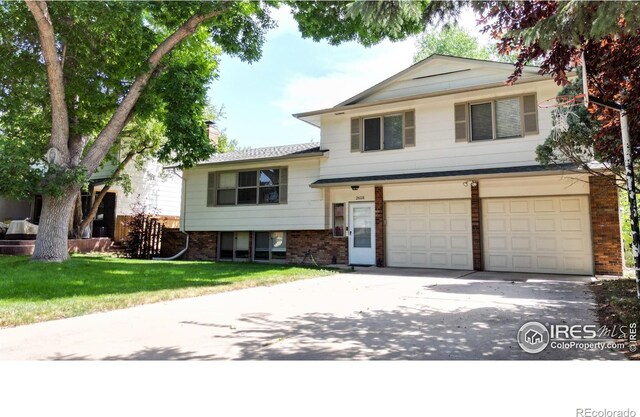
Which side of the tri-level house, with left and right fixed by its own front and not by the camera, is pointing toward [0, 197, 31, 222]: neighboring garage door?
right

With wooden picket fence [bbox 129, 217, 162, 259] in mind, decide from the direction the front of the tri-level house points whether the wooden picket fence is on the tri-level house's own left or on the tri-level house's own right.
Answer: on the tri-level house's own right

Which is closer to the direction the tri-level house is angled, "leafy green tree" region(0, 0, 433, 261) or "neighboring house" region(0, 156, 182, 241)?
the leafy green tree

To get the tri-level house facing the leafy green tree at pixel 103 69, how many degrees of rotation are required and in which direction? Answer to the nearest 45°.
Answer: approximately 90° to its right

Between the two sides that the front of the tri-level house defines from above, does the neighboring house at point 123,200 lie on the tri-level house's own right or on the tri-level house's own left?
on the tri-level house's own right
